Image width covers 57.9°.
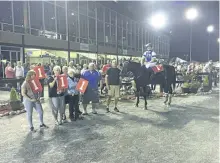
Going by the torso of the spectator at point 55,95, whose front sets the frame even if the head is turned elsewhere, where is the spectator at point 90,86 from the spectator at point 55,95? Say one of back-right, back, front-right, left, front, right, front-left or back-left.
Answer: left

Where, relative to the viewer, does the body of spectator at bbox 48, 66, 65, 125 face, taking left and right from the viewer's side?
facing the viewer and to the right of the viewer

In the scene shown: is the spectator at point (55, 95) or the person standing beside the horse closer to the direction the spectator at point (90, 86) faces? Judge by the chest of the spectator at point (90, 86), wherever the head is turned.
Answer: the spectator

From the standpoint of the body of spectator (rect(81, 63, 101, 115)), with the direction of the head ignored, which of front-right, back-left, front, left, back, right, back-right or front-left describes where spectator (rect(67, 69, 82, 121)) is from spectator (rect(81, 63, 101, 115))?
front-right

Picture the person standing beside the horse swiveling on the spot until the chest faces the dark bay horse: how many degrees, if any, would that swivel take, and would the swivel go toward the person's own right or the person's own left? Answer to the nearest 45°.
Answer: approximately 135° to the person's own left

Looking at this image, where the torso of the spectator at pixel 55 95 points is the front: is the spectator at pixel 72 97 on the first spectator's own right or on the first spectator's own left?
on the first spectator's own left

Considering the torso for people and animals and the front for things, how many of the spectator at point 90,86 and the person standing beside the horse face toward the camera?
2

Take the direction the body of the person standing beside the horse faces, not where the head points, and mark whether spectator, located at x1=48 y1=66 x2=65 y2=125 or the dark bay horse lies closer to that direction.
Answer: the spectator

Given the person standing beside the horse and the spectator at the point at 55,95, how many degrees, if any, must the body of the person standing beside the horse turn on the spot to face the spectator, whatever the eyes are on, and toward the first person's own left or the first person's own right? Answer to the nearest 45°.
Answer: approximately 45° to the first person's own right

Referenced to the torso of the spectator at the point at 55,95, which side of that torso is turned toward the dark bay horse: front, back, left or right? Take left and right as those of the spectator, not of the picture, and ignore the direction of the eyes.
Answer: left

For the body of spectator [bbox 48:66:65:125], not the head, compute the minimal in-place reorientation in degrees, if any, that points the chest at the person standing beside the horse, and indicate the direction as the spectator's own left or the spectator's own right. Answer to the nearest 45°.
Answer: approximately 90° to the spectator's own left
